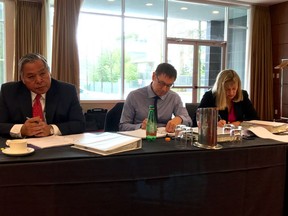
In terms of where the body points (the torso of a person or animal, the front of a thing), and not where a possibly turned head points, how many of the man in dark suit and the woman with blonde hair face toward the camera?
2

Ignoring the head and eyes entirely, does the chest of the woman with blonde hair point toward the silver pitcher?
yes

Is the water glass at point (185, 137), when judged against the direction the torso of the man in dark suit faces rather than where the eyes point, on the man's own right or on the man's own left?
on the man's own left

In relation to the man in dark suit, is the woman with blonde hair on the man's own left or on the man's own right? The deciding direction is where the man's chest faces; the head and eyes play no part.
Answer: on the man's own left

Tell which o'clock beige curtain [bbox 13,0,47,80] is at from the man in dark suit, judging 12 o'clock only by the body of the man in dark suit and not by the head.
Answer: The beige curtain is roughly at 6 o'clock from the man in dark suit.

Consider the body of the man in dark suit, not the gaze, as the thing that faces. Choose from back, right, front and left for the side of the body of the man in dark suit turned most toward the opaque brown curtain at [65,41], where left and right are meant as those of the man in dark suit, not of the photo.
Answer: back

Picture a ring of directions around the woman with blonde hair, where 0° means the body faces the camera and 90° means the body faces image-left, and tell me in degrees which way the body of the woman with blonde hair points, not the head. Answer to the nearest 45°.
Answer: approximately 0°
